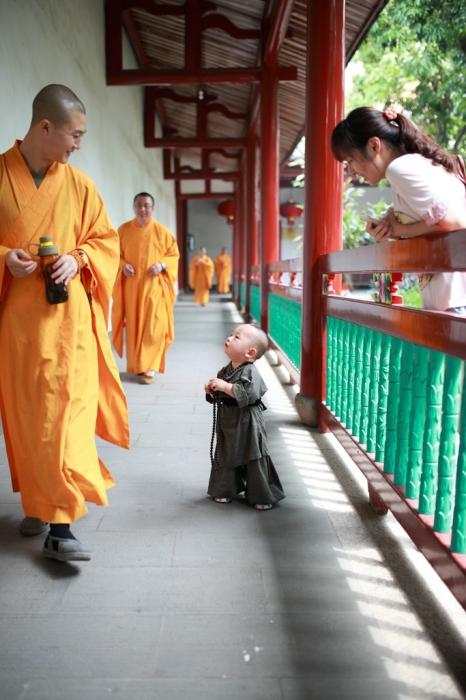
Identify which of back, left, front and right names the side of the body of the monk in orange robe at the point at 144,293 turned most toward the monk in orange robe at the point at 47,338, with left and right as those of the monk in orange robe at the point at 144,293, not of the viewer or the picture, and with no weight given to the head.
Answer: front

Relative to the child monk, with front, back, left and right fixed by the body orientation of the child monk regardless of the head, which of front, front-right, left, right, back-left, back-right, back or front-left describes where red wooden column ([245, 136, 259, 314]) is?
back-right

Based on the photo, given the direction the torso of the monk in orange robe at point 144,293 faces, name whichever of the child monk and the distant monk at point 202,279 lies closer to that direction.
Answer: the child monk

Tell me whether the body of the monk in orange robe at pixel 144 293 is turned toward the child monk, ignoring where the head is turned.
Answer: yes

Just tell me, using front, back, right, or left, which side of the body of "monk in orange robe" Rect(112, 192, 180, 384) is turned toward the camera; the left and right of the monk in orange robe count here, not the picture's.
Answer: front

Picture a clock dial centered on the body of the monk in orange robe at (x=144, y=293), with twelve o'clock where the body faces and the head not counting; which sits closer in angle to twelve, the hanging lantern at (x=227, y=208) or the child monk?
the child monk

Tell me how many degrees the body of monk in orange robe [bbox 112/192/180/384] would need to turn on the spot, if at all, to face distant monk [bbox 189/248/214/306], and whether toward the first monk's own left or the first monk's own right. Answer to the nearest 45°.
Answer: approximately 180°

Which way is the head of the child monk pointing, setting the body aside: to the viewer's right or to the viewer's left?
to the viewer's left

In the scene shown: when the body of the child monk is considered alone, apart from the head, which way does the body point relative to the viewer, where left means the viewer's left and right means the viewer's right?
facing the viewer and to the left of the viewer

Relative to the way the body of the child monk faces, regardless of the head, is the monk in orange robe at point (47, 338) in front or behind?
in front

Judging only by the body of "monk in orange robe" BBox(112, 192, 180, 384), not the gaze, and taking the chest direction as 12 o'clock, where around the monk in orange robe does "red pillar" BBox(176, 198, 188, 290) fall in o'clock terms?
The red pillar is roughly at 6 o'clock from the monk in orange robe.

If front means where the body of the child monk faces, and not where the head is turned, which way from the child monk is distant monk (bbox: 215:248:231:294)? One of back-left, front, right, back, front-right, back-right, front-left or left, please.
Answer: back-right

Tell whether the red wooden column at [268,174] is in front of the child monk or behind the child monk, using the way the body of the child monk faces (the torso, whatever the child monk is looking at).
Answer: behind

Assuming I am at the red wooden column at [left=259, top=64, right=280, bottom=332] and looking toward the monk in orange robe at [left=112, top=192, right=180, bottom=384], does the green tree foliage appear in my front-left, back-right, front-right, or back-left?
back-left

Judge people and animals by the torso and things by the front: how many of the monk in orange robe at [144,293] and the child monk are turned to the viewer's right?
0
